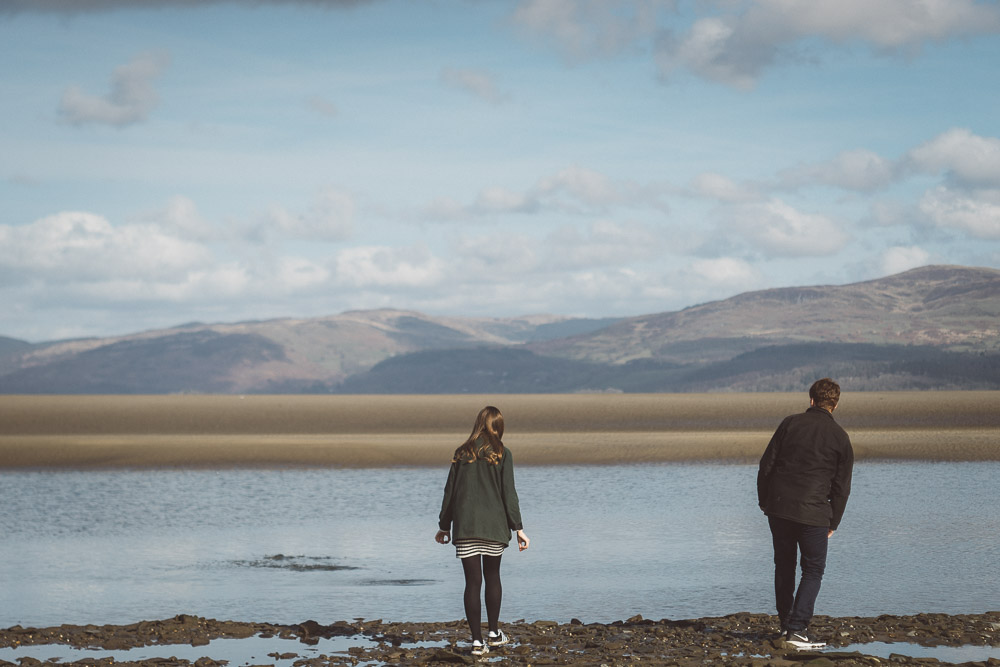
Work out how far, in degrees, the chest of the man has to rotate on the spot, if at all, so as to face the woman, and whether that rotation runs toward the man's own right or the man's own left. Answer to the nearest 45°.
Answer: approximately 135° to the man's own left

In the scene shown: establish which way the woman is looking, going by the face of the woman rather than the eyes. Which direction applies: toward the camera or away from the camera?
away from the camera

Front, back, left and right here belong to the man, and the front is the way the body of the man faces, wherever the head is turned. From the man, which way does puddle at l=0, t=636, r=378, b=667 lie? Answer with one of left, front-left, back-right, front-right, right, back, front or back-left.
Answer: back-left

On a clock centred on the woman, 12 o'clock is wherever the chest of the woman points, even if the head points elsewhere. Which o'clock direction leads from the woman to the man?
The man is roughly at 3 o'clock from the woman.

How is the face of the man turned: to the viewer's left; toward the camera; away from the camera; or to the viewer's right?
away from the camera

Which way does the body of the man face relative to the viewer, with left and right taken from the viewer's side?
facing away from the viewer and to the right of the viewer

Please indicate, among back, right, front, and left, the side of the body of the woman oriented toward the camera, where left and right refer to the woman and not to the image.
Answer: back
